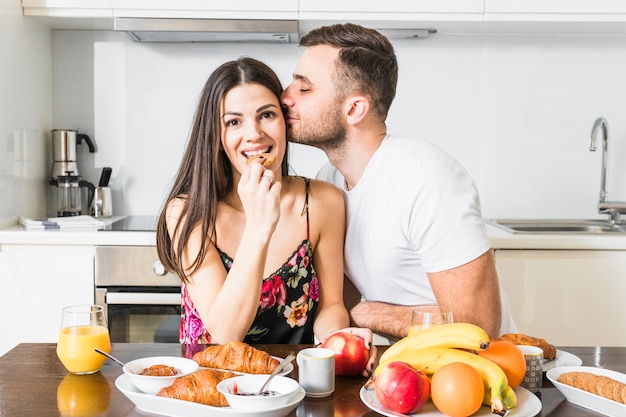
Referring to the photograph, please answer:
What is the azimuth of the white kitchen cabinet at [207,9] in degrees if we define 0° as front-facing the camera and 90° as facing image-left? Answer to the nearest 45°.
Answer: approximately 0°

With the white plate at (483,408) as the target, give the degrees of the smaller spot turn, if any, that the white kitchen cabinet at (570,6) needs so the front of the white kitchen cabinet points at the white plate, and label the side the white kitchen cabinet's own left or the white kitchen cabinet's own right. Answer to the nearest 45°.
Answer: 0° — it already faces it

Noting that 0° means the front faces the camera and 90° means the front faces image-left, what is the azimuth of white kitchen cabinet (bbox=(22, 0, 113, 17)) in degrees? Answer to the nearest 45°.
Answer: approximately 0°

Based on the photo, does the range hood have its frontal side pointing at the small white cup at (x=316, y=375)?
yes

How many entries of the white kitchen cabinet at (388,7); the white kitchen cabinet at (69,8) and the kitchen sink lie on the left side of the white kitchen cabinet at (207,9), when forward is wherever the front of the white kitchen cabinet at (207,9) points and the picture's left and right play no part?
2

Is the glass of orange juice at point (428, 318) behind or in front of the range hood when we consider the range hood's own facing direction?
in front

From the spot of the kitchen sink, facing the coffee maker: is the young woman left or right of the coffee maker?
left

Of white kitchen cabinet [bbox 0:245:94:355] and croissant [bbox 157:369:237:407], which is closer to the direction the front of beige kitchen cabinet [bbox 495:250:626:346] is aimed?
the croissant
